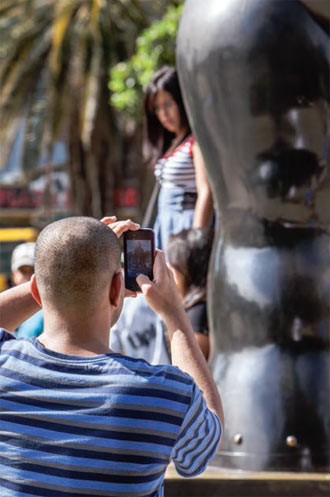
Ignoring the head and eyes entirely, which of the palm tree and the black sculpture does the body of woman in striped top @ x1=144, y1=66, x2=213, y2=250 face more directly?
the black sculpture

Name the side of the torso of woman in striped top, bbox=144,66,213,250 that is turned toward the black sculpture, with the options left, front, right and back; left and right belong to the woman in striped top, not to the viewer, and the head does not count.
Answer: left

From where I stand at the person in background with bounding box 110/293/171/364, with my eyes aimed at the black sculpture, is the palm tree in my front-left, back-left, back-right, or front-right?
back-left

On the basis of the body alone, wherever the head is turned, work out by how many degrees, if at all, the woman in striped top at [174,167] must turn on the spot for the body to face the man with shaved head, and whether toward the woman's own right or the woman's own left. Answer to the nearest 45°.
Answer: approximately 45° to the woman's own left

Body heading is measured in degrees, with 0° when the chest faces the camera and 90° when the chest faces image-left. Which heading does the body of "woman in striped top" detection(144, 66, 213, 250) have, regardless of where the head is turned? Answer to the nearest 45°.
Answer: approximately 45°

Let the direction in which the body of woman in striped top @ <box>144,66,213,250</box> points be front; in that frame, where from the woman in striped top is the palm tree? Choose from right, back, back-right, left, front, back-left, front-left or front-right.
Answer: back-right
